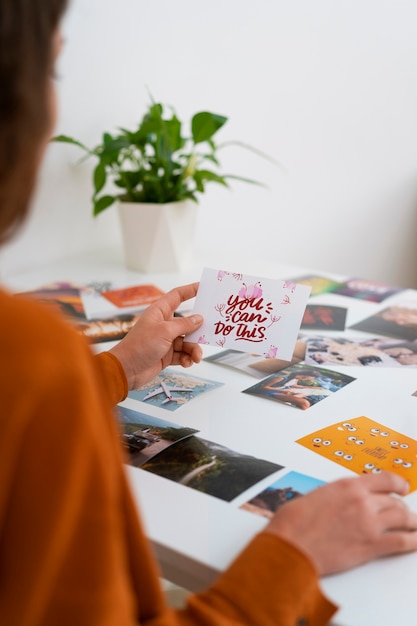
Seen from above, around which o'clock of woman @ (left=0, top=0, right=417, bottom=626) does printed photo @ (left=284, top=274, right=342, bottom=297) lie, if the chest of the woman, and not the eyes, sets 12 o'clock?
The printed photo is roughly at 11 o'clock from the woman.

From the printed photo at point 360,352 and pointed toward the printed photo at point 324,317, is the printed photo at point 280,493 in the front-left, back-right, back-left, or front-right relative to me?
back-left

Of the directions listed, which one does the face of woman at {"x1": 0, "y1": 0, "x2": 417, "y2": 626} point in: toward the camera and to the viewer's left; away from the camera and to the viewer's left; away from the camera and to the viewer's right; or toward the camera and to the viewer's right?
away from the camera and to the viewer's right

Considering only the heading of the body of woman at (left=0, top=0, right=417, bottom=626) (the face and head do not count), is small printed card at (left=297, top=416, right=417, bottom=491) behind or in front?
in front

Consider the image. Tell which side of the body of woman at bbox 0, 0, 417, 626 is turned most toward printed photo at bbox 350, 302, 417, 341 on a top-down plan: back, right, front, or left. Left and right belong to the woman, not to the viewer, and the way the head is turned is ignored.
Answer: front

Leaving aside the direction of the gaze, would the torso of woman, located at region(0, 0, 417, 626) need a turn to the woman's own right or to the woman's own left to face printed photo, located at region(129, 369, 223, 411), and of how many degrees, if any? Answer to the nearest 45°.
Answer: approximately 45° to the woman's own left

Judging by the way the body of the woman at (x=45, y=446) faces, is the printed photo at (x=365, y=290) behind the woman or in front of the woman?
in front

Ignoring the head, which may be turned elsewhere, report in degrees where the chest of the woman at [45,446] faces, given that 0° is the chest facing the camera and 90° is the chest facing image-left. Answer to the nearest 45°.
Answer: approximately 225°

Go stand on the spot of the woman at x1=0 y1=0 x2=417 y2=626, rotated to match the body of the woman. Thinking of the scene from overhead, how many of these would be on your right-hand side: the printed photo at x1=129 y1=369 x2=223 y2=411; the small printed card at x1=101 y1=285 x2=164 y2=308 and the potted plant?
0
